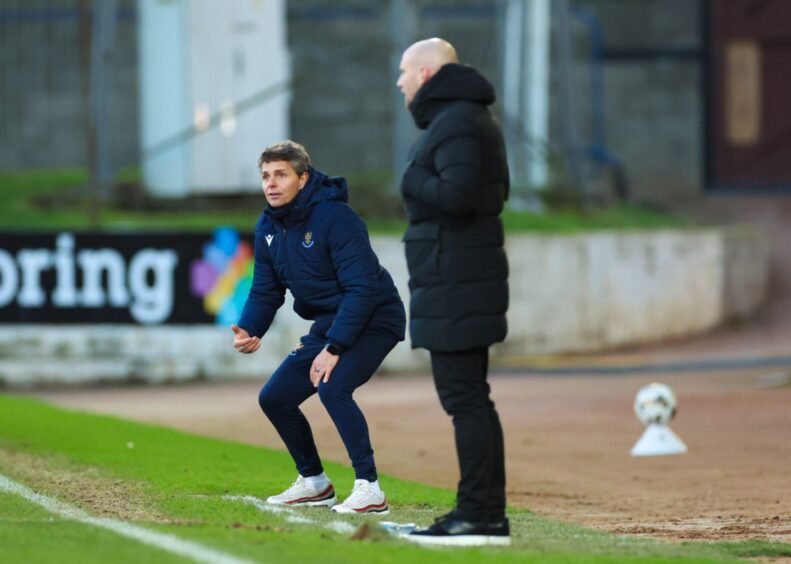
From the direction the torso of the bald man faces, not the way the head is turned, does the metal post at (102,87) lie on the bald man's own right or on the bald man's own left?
on the bald man's own right

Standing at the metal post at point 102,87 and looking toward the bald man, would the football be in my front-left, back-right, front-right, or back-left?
front-left

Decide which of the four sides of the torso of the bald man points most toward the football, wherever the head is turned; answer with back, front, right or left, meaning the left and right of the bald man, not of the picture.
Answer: right

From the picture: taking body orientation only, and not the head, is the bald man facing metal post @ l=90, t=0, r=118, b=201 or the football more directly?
the metal post

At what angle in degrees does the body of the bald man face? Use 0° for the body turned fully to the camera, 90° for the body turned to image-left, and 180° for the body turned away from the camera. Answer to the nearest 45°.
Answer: approximately 90°

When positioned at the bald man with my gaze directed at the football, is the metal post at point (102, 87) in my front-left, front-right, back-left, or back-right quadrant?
front-left

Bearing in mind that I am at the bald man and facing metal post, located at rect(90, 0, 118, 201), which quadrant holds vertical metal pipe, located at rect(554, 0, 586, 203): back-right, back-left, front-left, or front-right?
front-right

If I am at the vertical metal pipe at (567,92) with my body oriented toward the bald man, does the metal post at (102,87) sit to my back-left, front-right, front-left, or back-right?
front-right

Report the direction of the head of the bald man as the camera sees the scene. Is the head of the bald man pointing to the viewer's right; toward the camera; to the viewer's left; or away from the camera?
to the viewer's left

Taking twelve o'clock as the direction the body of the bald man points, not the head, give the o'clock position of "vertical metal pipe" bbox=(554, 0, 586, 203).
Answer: The vertical metal pipe is roughly at 3 o'clock from the bald man.

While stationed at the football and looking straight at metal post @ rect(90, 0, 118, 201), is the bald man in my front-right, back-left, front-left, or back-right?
back-left
